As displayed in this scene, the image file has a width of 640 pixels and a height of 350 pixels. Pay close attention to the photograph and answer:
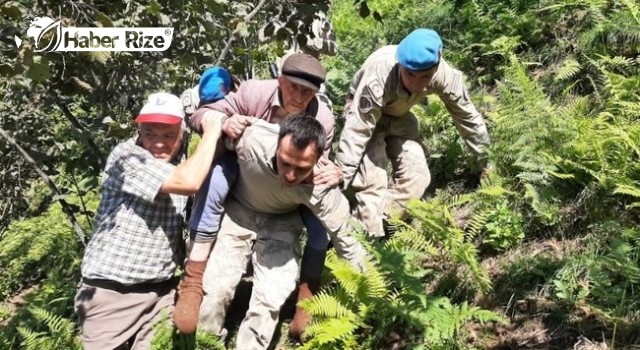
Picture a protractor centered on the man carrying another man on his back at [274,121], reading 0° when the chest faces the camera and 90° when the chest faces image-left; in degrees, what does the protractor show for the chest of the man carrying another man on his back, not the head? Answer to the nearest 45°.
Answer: approximately 0°

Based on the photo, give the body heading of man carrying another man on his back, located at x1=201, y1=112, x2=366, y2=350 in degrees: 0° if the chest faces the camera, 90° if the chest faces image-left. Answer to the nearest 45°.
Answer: approximately 0°
